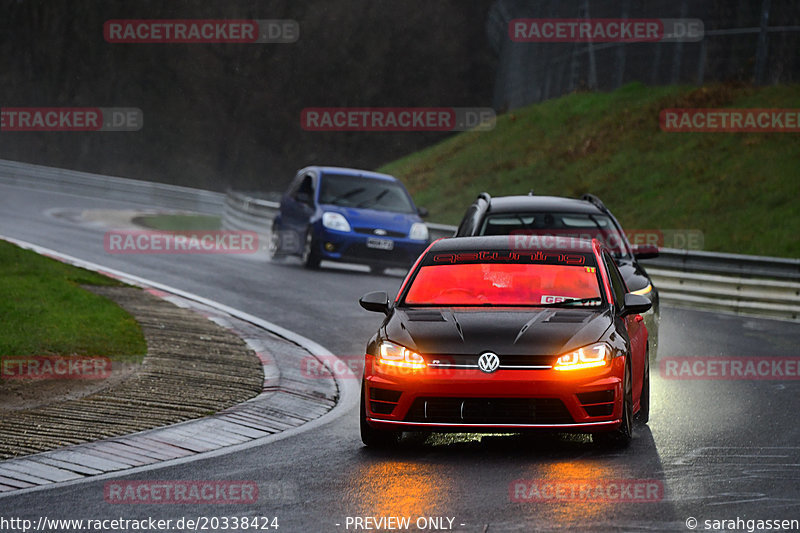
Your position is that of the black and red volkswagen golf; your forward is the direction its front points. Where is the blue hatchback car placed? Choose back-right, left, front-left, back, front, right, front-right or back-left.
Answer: back

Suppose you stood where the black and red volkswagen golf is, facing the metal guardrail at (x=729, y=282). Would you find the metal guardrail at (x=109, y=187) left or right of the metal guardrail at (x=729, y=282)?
left

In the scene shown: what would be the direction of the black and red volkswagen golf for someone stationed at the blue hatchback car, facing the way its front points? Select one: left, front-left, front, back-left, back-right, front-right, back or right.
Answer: front-right

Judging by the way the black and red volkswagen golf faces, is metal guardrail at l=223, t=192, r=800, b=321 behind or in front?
behind

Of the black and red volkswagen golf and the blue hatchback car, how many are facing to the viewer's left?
0

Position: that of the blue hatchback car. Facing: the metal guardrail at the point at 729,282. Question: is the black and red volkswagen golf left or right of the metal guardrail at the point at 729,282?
right

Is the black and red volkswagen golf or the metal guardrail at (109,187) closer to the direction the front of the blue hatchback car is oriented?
the black and red volkswagen golf

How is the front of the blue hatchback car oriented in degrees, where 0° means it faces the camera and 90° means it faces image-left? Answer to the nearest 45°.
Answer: approximately 315°

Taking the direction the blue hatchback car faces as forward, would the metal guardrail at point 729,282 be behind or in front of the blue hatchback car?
in front

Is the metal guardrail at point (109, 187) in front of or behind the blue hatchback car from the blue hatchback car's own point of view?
behind
